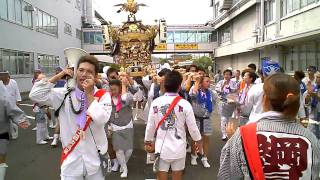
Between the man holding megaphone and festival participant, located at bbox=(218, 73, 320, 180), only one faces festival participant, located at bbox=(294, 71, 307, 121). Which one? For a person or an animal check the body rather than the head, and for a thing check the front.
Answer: festival participant, located at bbox=(218, 73, 320, 180)

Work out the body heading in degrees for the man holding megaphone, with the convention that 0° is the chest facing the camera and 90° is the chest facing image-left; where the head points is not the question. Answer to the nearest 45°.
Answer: approximately 0°

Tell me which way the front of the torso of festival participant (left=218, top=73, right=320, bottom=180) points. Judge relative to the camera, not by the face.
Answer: away from the camera

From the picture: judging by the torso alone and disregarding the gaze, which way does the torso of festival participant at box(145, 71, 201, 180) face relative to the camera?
away from the camera

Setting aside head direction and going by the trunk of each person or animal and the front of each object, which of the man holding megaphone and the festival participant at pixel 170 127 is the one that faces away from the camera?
the festival participant

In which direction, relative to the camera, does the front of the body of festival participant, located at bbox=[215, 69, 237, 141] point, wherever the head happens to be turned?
toward the camera

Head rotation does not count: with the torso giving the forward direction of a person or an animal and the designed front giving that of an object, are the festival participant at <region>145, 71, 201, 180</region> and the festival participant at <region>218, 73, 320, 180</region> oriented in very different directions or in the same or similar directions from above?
same or similar directions

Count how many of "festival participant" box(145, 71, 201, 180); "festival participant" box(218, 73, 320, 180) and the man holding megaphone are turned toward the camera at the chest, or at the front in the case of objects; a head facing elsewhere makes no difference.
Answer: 1

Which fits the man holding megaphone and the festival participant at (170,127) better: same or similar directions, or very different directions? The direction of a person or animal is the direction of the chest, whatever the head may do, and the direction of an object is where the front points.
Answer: very different directions

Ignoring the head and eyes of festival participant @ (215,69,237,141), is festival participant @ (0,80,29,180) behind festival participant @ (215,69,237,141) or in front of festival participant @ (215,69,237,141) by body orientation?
in front

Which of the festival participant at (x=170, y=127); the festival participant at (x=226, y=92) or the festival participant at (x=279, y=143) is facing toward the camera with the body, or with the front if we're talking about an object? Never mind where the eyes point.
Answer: the festival participant at (x=226, y=92)

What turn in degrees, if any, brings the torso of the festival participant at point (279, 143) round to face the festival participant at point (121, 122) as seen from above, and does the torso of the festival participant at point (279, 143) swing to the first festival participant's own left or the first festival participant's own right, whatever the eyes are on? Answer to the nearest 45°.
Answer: approximately 45° to the first festival participant's own left

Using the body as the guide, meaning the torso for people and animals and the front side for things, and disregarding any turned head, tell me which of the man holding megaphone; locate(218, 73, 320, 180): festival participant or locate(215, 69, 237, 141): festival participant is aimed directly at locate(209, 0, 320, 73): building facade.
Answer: locate(218, 73, 320, 180): festival participant

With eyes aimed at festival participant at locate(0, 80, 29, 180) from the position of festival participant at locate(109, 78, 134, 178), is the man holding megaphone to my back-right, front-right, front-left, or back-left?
front-left

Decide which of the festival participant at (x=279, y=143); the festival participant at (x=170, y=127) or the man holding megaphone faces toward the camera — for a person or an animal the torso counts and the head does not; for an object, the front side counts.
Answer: the man holding megaphone

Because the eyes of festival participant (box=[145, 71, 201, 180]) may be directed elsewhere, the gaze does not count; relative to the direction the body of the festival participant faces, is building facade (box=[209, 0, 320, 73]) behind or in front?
in front

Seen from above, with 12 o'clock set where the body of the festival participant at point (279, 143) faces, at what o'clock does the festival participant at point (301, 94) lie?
the festival participant at point (301, 94) is roughly at 12 o'clock from the festival participant at point (279, 143).

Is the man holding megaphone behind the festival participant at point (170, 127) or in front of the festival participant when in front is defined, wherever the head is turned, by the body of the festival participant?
behind
